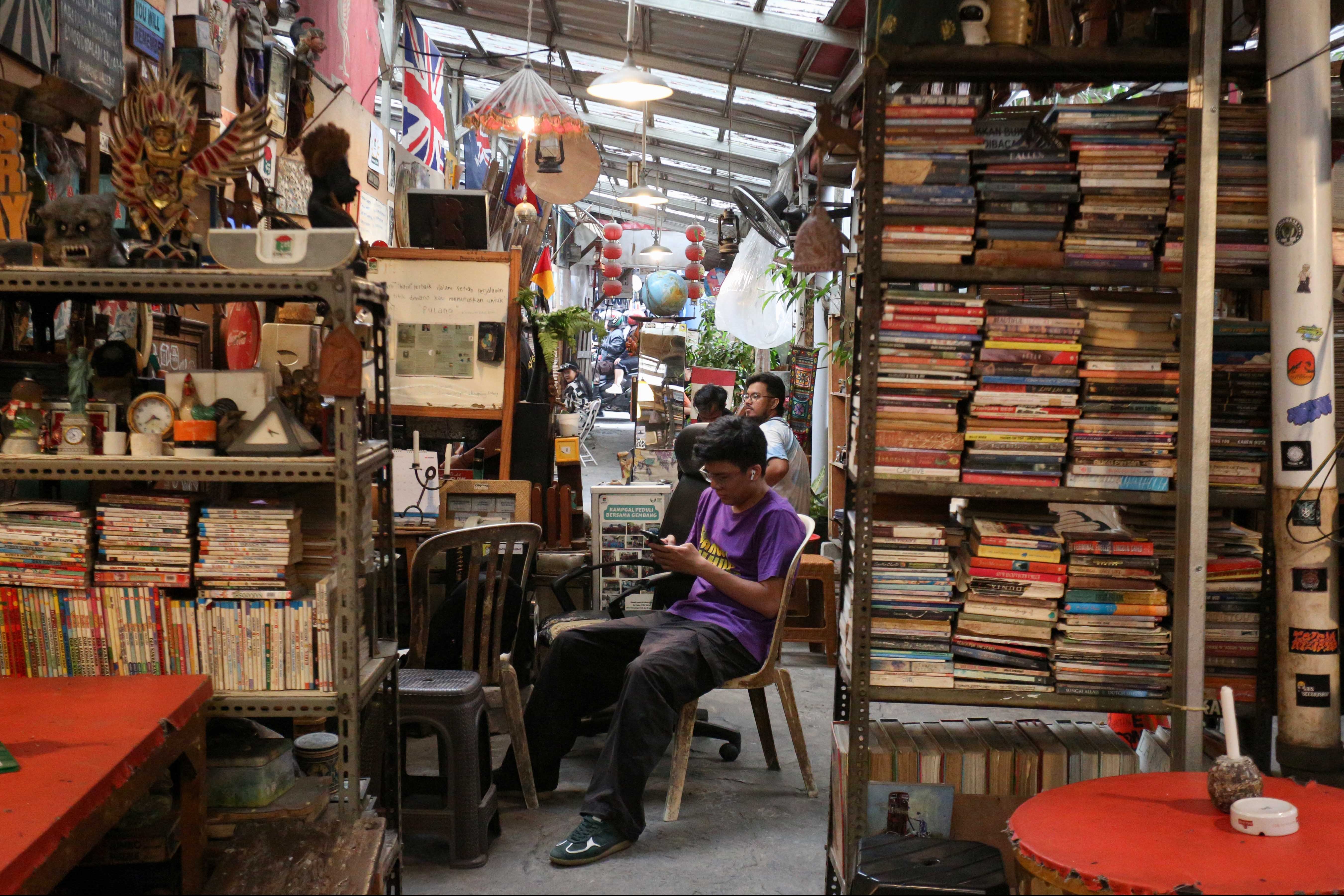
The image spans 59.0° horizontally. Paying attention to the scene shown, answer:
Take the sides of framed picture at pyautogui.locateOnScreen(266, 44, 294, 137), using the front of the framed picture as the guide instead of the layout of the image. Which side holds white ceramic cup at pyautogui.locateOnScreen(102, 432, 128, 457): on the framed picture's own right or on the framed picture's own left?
on the framed picture's own right

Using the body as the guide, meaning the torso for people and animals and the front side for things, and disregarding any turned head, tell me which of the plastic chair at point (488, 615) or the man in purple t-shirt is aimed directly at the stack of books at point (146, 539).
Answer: the man in purple t-shirt

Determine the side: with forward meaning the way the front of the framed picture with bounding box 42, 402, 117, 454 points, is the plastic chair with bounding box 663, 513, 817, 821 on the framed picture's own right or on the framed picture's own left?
on the framed picture's own left

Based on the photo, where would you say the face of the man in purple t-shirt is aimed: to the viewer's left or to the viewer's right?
to the viewer's left
